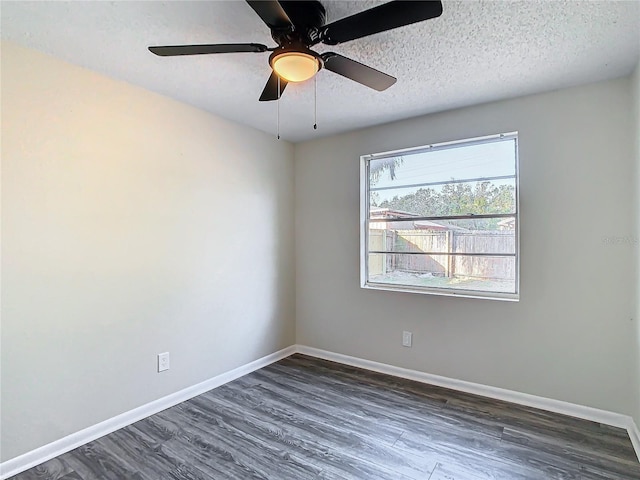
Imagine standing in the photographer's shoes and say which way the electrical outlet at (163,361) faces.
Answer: facing the viewer and to the right of the viewer

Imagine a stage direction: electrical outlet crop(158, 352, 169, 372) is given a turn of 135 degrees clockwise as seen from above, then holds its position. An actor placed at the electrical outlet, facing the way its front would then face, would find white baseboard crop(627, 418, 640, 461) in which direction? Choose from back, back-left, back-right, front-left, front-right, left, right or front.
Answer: back-left

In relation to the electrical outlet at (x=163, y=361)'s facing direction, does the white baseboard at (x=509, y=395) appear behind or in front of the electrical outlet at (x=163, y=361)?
in front

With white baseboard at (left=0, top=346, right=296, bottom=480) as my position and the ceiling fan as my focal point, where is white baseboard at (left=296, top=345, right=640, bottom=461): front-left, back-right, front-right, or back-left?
front-left
